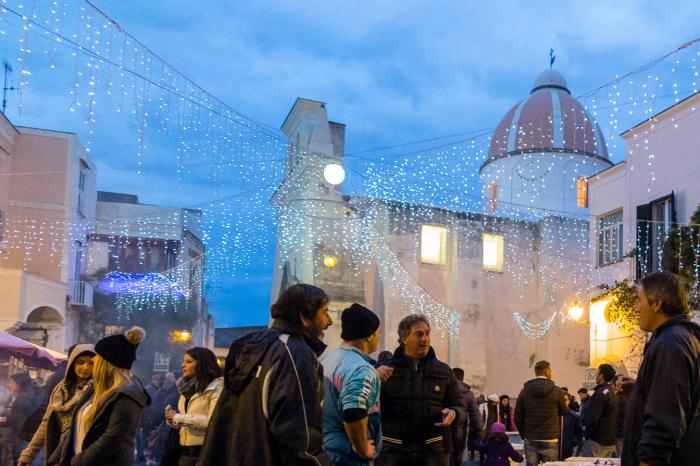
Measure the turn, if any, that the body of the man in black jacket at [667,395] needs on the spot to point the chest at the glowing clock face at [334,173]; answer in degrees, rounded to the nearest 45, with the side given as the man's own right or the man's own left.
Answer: approximately 45° to the man's own right

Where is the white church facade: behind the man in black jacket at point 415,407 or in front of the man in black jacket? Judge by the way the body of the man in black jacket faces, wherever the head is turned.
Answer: behind

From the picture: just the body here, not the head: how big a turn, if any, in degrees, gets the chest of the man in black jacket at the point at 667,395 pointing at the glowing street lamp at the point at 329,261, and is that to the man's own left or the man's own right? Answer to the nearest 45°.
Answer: approximately 45° to the man's own right

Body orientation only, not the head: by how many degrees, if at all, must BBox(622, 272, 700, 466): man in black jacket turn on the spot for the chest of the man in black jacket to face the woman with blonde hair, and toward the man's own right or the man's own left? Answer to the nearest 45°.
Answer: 0° — they already face them

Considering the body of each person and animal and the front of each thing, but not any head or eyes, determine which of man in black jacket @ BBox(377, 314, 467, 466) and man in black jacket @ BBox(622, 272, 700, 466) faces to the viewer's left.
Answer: man in black jacket @ BBox(622, 272, 700, 466)

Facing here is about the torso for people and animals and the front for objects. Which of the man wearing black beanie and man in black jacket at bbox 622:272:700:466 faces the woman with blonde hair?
the man in black jacket

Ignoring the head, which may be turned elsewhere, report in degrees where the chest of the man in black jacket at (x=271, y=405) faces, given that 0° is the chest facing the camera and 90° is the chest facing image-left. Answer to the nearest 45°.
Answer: approximately 225°

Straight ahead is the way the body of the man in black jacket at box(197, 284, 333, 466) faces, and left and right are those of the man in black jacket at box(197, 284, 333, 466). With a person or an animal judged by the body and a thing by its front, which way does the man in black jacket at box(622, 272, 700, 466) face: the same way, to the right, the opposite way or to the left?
to the left

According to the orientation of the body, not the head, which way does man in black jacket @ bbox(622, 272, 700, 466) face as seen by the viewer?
to the viewer's left

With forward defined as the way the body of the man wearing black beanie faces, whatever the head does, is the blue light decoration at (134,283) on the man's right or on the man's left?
on the man's left

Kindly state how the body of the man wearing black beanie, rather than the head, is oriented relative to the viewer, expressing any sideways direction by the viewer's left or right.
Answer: facing away from the viewer and to the right of the viewer
